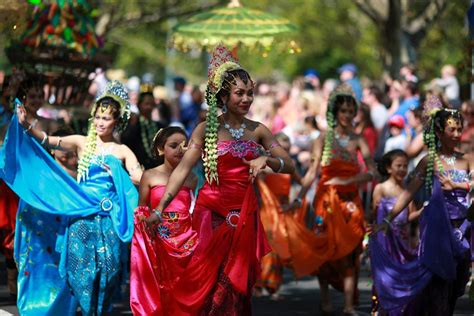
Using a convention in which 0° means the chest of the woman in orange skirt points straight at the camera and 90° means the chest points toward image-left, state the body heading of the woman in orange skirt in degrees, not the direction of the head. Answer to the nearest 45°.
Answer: approximately 0°

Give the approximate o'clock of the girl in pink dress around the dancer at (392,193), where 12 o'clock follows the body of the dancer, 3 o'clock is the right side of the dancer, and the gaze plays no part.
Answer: The girl in pink dress is roughly at 3 o'clock from the dancer.

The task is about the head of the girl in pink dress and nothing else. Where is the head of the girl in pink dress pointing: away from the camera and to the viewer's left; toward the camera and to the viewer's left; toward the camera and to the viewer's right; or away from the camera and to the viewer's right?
toward the camera and to the viewer's right

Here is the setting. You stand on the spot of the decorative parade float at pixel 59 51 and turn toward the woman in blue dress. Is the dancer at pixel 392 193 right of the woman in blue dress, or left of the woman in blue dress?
left

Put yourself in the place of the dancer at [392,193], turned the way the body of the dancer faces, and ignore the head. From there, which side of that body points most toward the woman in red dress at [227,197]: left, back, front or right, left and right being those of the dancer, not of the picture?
right

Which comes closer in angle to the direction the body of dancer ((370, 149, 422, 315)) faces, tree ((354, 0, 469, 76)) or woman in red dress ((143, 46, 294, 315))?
the woman in red dress

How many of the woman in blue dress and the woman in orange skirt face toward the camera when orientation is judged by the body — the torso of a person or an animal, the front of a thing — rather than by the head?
2
